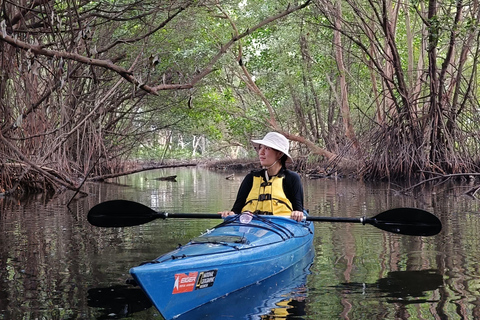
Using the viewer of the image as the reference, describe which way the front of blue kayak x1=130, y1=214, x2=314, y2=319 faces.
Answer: facing the viewer and to the left of the viewer
